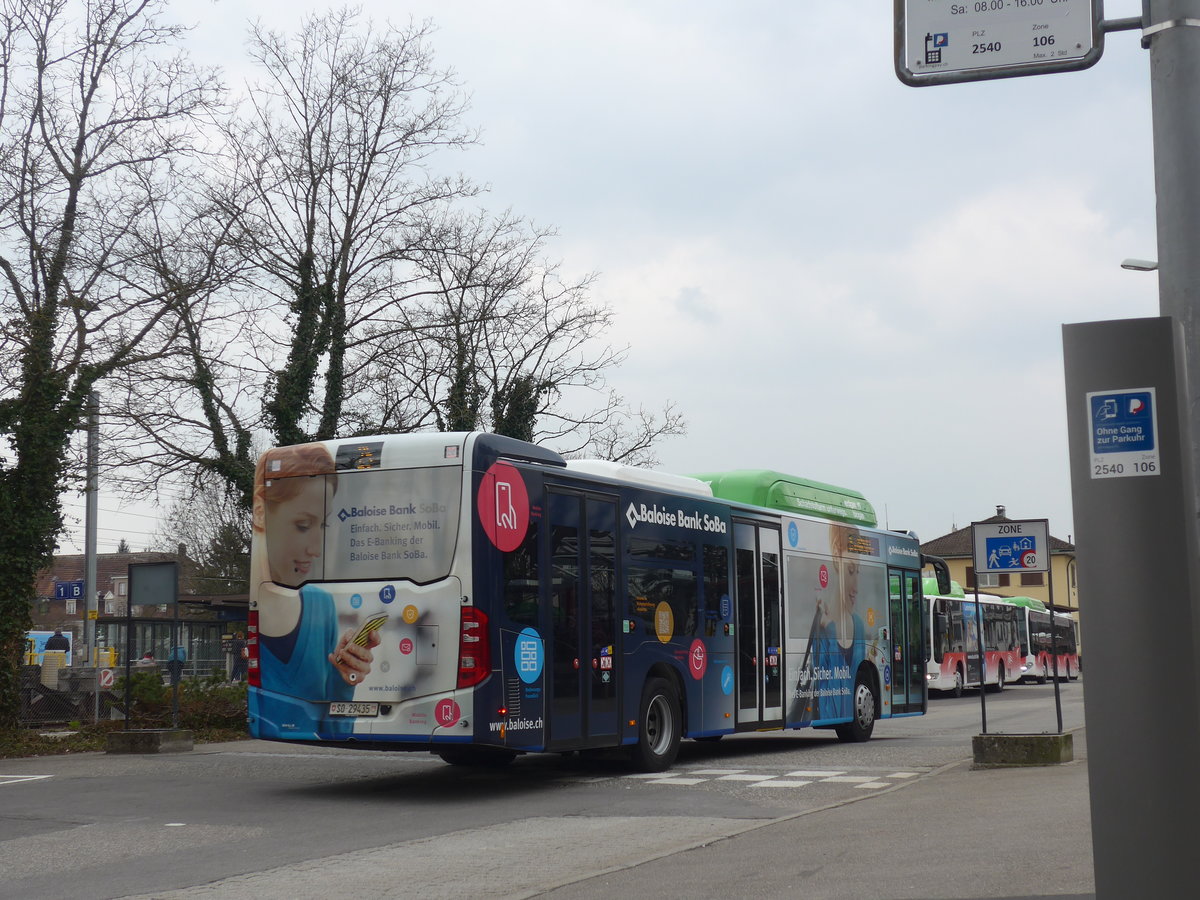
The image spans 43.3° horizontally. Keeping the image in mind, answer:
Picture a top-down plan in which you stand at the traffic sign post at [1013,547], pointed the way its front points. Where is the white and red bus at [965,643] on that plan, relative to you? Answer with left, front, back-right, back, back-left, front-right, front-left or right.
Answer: back

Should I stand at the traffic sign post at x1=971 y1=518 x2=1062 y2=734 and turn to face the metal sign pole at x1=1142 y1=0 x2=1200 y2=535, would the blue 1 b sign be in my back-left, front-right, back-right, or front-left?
back-right

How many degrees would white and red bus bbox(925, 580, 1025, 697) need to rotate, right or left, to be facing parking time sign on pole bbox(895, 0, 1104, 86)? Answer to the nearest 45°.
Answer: approximately 45° to its left

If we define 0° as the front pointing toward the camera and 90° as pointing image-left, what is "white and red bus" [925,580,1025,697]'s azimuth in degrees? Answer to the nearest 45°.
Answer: approximately 45°

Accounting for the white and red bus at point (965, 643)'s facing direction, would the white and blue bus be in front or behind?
in front

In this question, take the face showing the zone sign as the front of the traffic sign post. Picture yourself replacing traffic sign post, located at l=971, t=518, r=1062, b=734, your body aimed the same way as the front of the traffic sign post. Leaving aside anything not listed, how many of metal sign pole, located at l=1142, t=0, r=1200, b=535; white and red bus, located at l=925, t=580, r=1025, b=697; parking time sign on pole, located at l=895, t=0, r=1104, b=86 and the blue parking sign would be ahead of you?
3

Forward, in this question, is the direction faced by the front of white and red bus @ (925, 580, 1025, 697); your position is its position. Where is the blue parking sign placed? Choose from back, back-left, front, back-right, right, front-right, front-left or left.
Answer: front-left

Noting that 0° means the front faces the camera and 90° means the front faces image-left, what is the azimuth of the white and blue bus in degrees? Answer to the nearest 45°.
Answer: approximately 225°

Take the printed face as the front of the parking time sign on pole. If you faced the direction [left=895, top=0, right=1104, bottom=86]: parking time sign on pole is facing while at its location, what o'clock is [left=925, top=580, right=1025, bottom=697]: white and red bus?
The white and red bus is roughly at 6 o'clock from the parking time sign on pole.

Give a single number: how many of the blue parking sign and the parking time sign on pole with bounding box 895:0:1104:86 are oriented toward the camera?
2

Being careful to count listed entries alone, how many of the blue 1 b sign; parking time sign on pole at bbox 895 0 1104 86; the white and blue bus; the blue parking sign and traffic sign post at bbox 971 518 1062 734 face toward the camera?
4

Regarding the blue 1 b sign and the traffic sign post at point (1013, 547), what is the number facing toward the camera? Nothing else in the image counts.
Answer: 2
